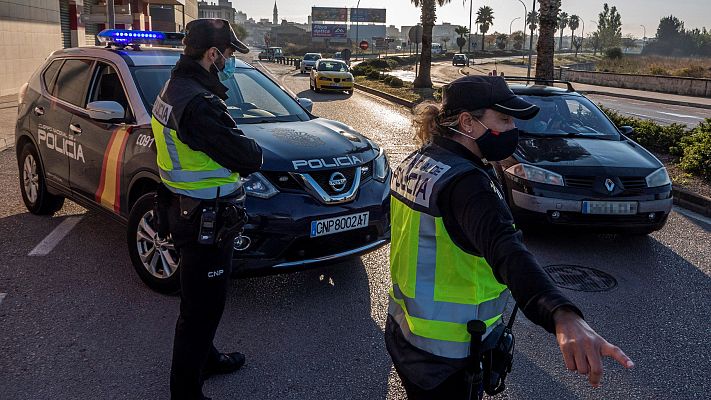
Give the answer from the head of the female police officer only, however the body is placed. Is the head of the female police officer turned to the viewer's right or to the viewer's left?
to the viewer's right

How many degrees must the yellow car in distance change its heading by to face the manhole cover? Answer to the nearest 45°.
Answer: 0° — it already faces it

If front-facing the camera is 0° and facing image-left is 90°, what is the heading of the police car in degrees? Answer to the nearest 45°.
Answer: approximately 315°

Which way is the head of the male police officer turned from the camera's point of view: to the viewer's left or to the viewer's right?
to the viewer's right

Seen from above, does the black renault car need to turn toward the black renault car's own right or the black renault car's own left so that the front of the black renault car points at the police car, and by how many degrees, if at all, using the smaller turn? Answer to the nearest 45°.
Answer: approximately 90° to the black renault car's own right

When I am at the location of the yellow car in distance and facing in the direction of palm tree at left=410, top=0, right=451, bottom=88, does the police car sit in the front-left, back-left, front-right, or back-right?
back-right

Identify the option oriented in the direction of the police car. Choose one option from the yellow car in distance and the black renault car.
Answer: the yellow car in distance

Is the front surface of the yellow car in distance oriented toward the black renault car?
yes

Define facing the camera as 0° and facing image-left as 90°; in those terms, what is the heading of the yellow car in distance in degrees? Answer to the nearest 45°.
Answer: approximately 0°
